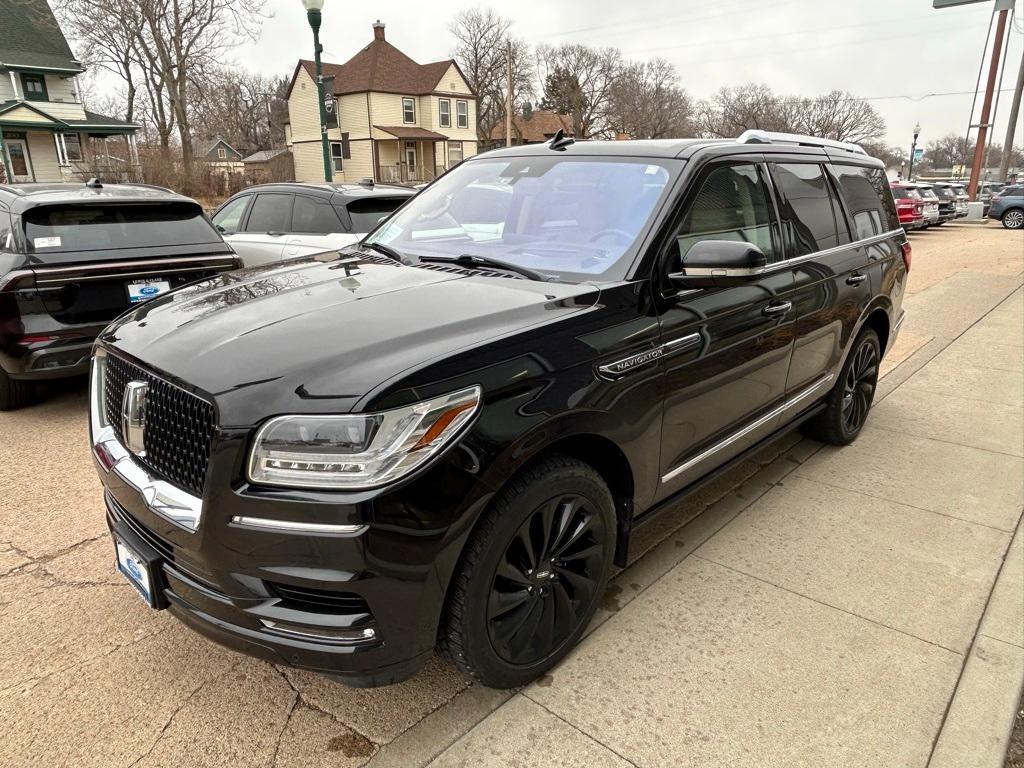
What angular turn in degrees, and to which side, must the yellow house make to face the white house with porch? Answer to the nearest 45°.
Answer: approximately 90° to its right

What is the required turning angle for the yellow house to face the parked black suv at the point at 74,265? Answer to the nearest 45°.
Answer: approximately 45° to its right

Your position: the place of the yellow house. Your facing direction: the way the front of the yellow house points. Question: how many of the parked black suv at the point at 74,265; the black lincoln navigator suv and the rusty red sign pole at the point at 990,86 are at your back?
0

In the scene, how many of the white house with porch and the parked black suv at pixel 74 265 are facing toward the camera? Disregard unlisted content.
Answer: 1

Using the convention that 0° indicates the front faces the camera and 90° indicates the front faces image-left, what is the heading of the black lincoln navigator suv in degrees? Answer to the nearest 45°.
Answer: approximately 45°

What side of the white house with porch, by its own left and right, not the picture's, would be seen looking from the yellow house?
left

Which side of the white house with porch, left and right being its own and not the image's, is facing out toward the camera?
front

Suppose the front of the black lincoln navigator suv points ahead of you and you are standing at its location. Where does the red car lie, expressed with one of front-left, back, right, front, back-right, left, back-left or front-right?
back

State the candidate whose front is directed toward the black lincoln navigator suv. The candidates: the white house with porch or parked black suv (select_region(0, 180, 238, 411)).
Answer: the white house with porch

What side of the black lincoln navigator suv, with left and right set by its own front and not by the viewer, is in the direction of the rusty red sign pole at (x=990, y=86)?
back

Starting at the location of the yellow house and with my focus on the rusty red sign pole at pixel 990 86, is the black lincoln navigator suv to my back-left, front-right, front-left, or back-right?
front-right

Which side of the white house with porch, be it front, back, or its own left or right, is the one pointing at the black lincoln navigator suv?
front

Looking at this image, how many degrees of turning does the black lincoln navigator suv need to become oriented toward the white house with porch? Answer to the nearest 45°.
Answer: approximately 90° to its right

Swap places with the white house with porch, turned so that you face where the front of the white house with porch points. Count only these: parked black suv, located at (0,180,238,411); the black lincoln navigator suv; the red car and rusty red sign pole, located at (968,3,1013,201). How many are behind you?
0

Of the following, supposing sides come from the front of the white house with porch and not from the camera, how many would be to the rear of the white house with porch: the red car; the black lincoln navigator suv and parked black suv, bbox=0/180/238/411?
0

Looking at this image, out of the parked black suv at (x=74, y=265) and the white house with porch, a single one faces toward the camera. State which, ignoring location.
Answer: the white house with porch

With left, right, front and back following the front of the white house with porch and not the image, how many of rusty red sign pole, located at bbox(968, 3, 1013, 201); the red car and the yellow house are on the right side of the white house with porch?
0

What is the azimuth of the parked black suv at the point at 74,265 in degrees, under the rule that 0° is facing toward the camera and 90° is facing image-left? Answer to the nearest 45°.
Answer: approximately 135°

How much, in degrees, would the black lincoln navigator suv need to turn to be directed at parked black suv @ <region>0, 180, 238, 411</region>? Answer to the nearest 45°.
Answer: approximately 90° to its right

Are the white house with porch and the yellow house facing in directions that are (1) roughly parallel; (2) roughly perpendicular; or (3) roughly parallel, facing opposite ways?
roughly parallel

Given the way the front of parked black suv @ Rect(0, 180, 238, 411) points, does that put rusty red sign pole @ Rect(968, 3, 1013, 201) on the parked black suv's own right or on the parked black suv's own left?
on the parked black suv's own right
